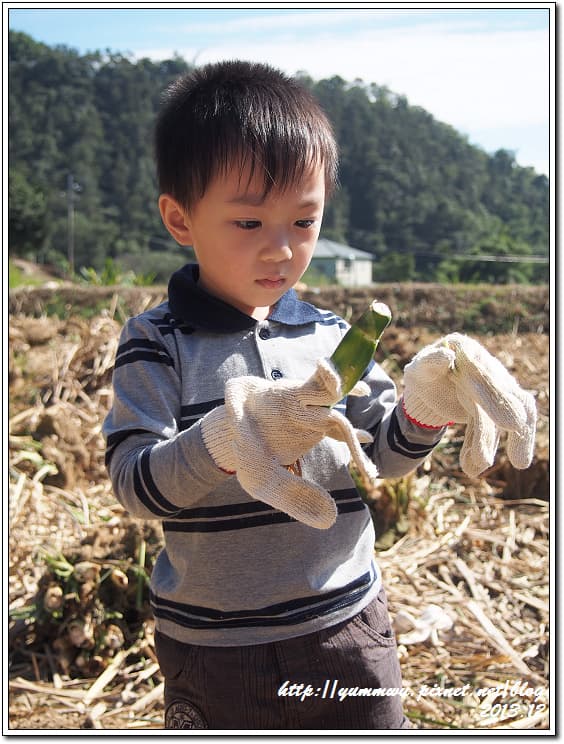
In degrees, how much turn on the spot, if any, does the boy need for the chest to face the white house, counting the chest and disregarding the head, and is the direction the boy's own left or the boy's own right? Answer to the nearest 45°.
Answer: approximately 135° to the boy's own left

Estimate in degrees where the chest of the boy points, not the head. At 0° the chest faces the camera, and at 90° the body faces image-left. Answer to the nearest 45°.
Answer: approximately 315°
